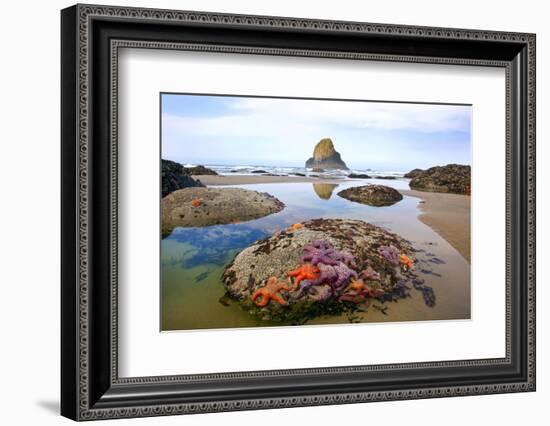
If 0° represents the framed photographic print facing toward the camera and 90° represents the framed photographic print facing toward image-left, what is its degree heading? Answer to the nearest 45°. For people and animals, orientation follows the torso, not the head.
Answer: approximately 315°
